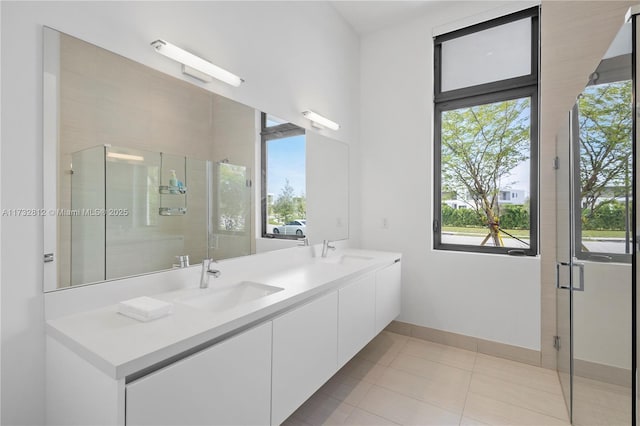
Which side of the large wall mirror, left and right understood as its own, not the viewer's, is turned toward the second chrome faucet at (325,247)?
left

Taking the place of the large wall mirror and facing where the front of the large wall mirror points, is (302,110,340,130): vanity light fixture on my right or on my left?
on my left

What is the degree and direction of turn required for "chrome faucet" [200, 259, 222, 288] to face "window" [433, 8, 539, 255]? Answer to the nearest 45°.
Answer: approximately 45° to its left

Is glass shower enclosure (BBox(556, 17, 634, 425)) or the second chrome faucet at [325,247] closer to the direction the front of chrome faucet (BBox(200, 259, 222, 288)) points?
the glass shower enclosure

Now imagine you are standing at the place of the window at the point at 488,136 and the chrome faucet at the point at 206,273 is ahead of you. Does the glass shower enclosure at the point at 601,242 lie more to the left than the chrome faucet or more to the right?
left
